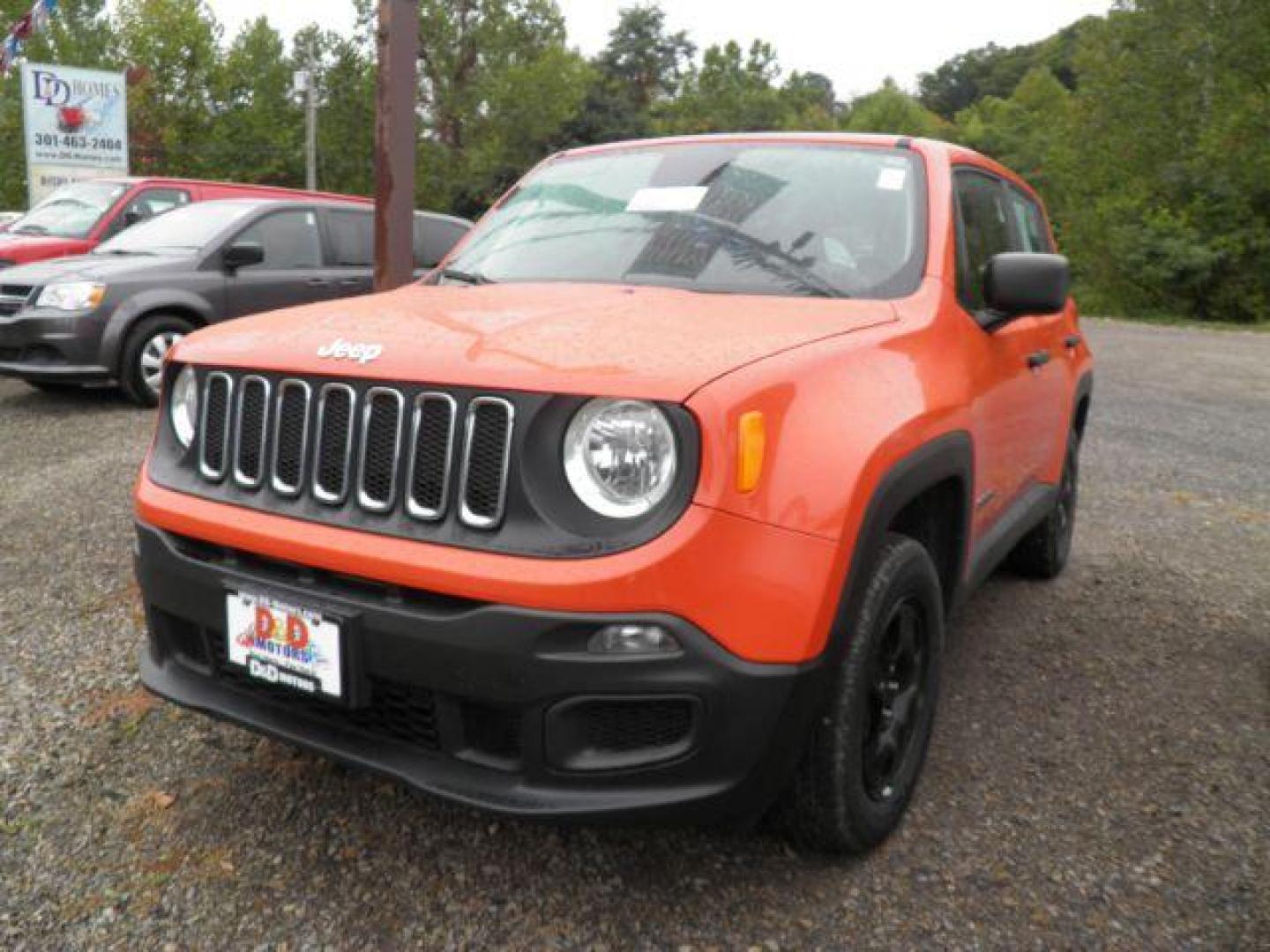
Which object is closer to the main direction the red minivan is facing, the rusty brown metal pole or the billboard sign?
the rusty brown metal pole

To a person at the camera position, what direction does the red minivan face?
facing the viewer and to the left of the viewer

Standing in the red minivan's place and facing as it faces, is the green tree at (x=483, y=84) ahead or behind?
behind

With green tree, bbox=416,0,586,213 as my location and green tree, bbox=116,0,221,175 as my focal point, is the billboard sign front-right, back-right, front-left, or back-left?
front-left

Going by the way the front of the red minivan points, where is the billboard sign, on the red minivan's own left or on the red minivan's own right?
on the red minivan's own right

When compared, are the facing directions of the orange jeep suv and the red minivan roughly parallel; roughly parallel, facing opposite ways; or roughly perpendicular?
roughly parallel

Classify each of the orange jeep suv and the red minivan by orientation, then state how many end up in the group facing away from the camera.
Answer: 0

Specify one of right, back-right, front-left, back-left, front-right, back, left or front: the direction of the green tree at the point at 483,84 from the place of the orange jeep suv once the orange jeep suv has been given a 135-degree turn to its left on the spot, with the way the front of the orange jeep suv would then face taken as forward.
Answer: left

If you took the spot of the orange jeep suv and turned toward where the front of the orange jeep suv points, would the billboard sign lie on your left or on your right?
on your right

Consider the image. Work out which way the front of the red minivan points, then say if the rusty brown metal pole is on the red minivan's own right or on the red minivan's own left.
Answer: on the red minivan's own left

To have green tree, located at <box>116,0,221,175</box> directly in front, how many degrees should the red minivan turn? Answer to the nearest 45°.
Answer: approximately 135° to its right
